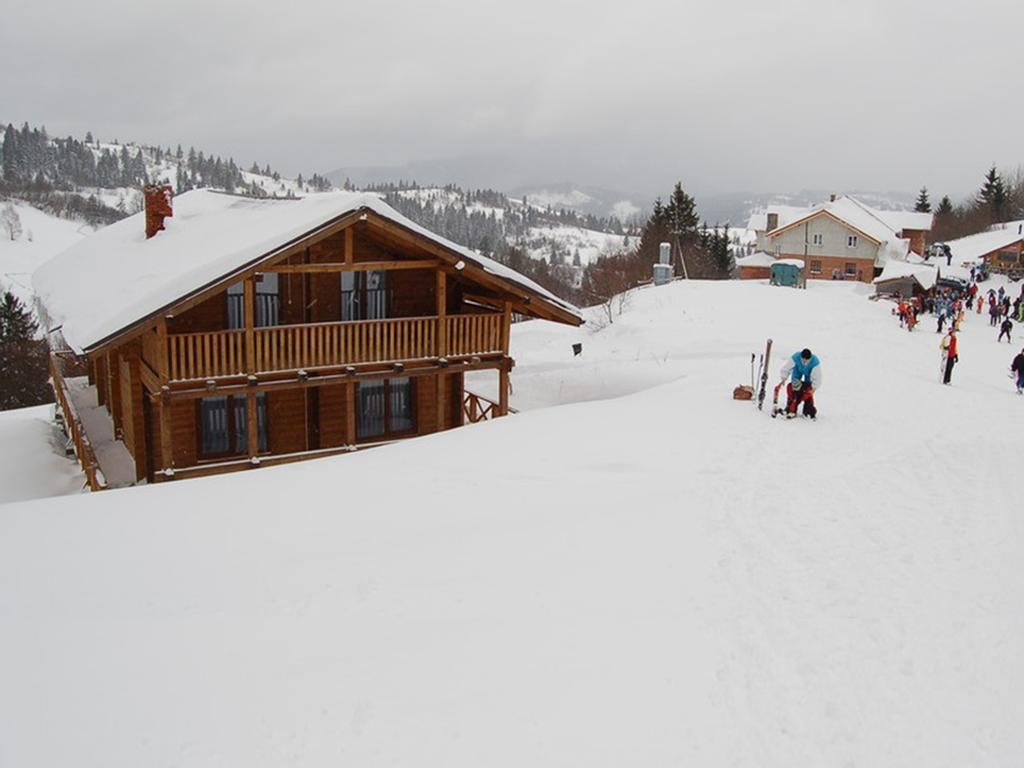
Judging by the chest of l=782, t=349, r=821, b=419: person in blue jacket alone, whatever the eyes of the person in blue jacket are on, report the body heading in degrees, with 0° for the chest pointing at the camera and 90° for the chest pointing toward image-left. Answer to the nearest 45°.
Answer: approximately 0°

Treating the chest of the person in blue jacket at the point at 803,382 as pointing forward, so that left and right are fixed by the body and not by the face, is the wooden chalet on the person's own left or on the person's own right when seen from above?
on the person's own right

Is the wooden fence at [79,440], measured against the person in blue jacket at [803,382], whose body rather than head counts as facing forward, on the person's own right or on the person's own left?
on the person's own right
